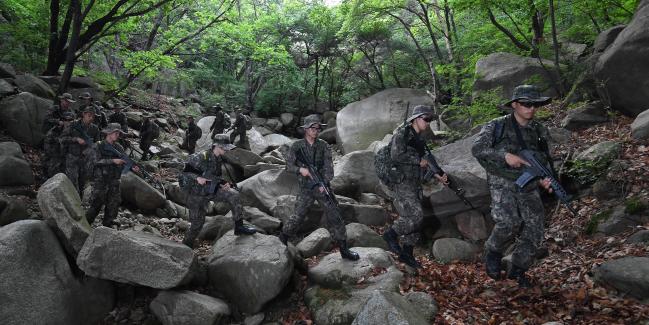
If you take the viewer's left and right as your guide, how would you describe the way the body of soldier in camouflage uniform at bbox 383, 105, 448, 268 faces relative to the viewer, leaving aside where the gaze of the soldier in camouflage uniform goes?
facing to the right of the viewer

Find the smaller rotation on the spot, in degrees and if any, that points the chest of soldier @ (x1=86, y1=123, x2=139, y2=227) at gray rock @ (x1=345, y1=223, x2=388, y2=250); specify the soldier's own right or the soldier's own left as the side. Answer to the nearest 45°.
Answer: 0° — they already face it

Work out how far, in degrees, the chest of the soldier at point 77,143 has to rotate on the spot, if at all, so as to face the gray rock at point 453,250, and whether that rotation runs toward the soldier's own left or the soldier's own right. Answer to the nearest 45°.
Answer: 0° — they already face it

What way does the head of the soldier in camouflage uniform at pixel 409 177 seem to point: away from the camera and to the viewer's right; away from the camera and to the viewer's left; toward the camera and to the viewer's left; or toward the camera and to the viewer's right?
toward the camera and to the viewer's right

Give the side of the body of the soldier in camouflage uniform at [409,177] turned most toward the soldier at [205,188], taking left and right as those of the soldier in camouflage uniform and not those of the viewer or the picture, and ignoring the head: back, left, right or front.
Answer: back

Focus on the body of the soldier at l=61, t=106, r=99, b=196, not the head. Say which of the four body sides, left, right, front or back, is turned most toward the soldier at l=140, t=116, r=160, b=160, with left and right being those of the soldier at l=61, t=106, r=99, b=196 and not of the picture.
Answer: left

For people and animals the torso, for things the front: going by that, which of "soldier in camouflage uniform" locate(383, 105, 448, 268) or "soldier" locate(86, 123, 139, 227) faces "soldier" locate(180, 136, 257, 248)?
"soldier" locate(86, 123, 139, 227)

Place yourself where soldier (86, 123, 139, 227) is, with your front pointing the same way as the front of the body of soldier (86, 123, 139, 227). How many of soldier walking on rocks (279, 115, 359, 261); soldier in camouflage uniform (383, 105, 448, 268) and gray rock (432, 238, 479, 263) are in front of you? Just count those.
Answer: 3

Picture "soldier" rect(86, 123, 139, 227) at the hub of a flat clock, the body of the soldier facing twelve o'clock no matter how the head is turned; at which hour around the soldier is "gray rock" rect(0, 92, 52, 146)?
The gray rock is roughly at 7 o'clock from the soldier.

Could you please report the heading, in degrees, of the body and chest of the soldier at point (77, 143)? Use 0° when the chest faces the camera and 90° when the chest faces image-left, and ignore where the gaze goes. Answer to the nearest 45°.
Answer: approximately 315°

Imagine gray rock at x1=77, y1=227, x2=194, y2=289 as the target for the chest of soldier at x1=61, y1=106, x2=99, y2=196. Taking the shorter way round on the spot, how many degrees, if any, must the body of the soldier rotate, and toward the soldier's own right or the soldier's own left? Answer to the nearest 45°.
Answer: approximately 45° to the soldier's own right
